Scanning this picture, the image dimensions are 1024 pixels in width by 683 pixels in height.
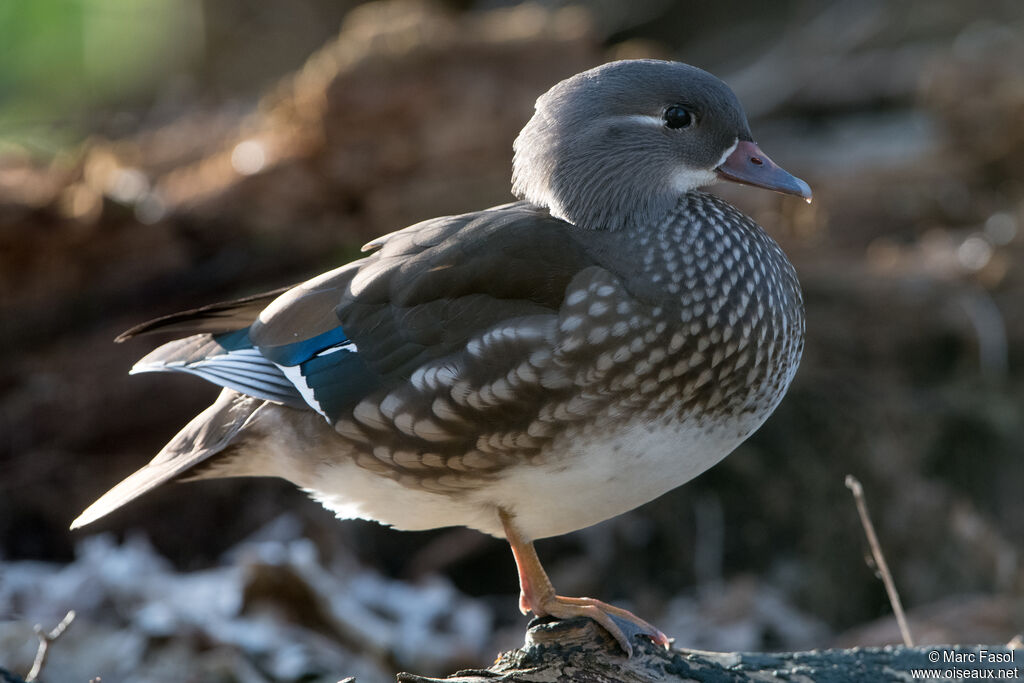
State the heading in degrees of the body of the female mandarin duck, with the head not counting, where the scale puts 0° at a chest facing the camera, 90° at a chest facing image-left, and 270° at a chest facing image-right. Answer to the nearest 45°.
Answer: approximately 270°
